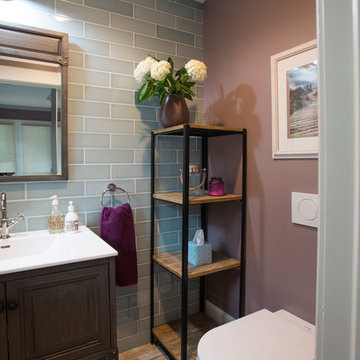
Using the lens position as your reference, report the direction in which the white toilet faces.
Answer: facing the viewer and to the left of the viewer

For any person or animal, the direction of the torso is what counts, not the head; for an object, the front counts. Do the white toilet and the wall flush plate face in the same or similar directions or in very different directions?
same or similar directions

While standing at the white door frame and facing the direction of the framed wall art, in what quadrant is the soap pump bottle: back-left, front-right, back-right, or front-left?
front-left

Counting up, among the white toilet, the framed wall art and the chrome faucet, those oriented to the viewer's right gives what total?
0

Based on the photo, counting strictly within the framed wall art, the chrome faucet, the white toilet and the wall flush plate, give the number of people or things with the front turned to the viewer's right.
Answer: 0

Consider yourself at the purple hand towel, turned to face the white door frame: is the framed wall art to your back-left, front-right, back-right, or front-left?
front-left

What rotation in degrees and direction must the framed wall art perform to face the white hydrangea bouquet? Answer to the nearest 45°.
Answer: approximately 45° to its right

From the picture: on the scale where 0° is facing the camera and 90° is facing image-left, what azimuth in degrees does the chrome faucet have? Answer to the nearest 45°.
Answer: approximately 0°

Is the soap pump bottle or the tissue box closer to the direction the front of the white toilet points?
the soap pump bottle

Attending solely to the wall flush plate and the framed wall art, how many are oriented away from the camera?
0

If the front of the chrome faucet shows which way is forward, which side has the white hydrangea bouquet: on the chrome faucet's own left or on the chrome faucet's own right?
on the chrome faucet's own left

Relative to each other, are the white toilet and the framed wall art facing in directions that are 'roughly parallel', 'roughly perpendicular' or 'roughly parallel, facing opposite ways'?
roughly parallel

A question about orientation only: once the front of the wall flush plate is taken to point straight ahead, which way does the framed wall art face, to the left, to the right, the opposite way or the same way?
the same way

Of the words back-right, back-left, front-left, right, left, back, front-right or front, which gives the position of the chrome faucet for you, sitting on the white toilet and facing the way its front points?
front-right
